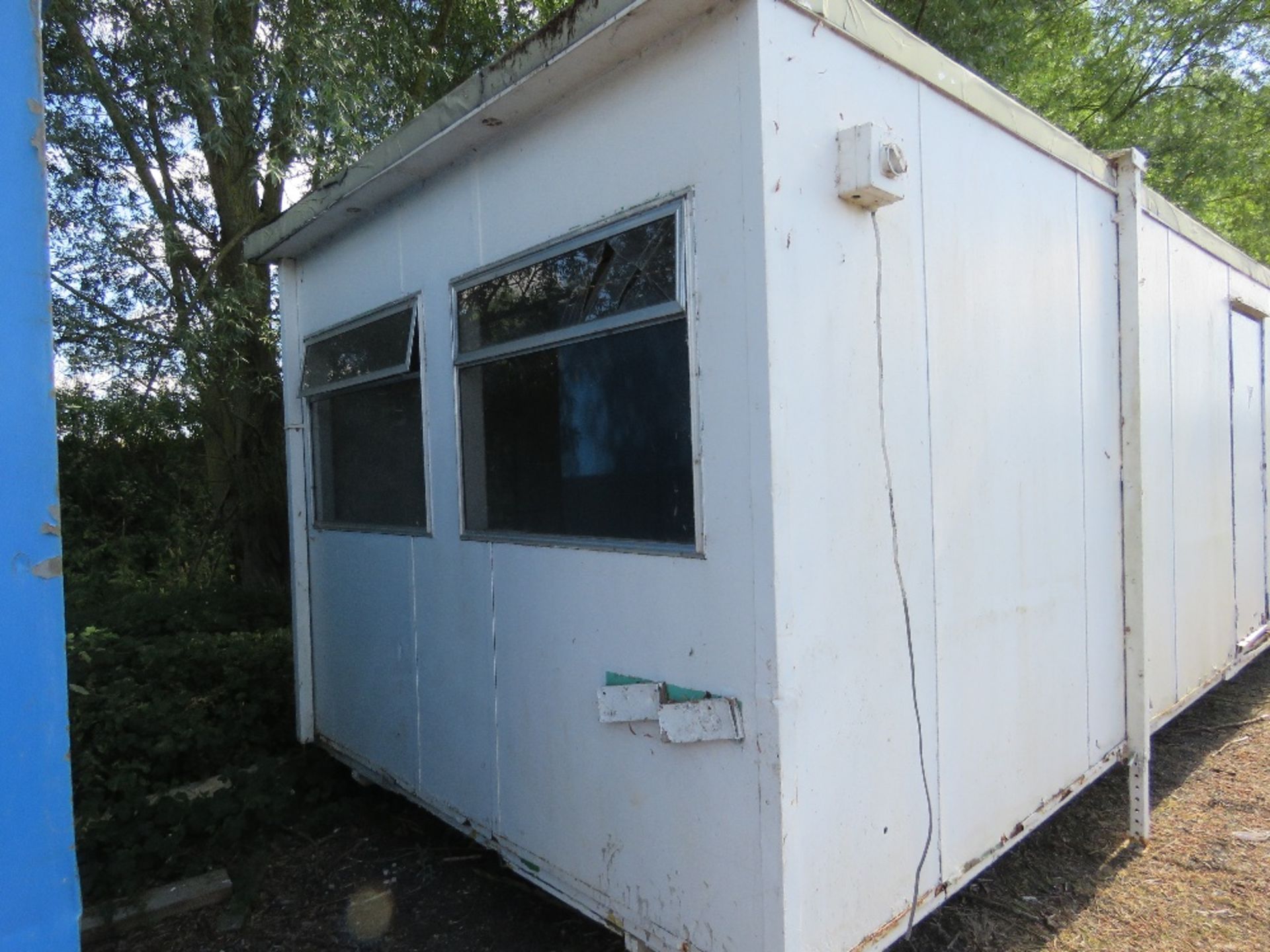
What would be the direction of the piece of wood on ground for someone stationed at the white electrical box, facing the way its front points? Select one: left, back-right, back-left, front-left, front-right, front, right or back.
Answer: back-right

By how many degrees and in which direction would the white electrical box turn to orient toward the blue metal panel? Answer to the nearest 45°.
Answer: approximately 90° to its right

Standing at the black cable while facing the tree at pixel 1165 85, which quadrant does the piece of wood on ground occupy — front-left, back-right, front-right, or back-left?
back-left

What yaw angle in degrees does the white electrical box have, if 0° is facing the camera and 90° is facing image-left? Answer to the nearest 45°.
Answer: approximately 315°

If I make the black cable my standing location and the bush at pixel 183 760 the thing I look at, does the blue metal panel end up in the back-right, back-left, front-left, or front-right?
front-left

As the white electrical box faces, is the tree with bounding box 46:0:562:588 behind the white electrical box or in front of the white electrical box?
behind

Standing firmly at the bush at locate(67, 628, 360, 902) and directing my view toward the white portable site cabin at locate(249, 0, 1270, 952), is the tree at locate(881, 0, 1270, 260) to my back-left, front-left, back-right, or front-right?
front-left
